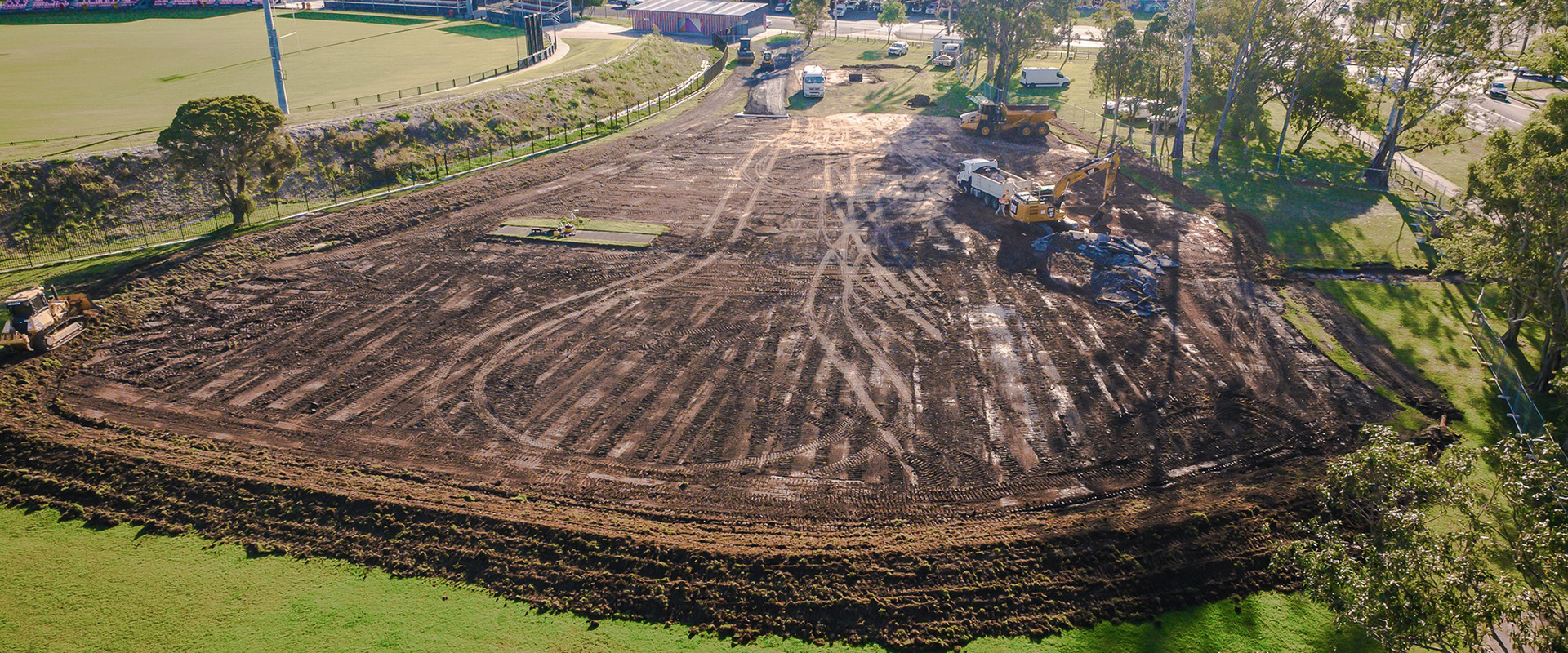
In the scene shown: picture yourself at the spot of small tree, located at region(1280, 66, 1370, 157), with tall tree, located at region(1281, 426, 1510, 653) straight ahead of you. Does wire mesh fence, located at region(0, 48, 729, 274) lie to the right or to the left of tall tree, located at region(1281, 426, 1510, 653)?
right

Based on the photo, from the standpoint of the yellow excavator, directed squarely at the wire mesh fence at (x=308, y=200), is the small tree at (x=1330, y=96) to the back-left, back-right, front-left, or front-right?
back-right

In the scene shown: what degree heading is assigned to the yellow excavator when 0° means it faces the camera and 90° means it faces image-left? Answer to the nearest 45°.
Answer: approximately 270°

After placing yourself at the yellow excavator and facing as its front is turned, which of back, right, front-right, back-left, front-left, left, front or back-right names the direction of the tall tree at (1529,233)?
front-right

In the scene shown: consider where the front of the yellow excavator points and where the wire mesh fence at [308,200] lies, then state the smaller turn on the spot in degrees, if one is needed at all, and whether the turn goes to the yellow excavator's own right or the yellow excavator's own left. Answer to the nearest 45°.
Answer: approximately 180°

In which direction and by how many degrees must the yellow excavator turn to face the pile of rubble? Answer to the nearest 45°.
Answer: approximately 45° to its right

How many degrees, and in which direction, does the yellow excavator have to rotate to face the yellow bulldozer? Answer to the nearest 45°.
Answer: approximately 135° to its right

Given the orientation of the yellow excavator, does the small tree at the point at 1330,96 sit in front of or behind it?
in front

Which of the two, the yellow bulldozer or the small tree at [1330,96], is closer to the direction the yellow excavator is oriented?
the small tree
